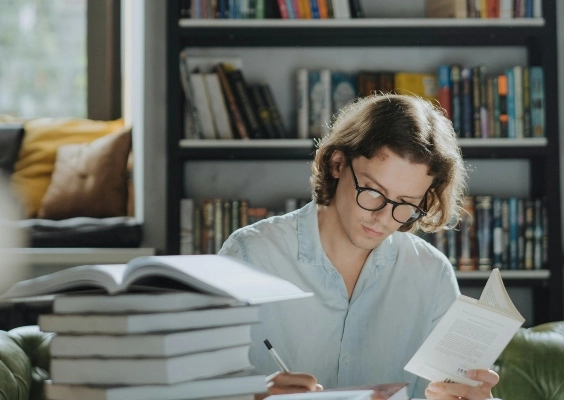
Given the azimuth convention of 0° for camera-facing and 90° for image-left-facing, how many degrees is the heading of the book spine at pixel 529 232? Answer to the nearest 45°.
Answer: approximately 0°

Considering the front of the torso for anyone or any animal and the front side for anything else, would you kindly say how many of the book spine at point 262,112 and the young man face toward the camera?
2

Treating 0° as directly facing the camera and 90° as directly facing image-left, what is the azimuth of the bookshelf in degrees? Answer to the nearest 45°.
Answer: approximately 0°
